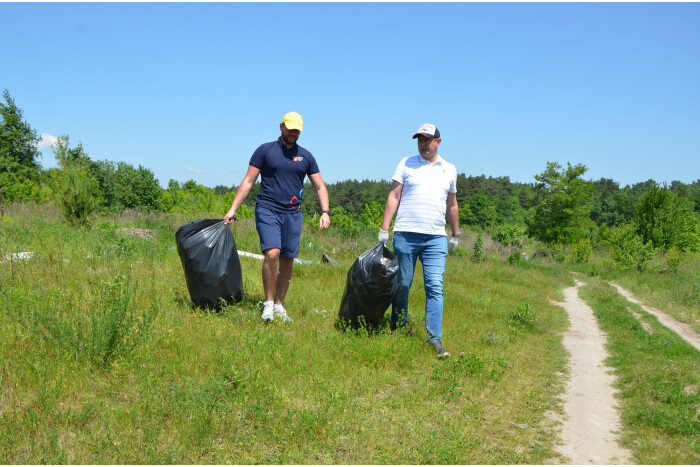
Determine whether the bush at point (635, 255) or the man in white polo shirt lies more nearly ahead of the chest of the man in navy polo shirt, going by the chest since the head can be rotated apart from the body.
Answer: the man in white polo shirt

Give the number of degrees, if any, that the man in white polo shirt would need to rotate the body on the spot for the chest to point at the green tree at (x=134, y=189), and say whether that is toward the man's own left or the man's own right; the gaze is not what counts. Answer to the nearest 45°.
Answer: approximately 135° to the man's own right

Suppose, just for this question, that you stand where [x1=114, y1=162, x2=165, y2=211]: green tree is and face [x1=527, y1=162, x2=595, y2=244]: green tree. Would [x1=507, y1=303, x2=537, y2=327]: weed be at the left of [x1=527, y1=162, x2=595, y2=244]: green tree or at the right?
right

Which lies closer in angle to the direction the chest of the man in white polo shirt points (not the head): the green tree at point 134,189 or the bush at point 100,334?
the bush

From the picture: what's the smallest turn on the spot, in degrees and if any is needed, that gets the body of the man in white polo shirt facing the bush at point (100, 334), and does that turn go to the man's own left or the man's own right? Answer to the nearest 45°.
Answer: approximately 45° to the man's own right

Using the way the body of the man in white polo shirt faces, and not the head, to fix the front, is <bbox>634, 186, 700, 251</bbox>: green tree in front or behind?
behind

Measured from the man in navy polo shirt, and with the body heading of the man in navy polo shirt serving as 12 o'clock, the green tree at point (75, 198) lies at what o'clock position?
The green tree is roughly at 5 o'clock from the man in navy polo shirt.

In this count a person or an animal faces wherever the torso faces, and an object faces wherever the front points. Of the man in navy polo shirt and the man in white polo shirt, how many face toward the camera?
2

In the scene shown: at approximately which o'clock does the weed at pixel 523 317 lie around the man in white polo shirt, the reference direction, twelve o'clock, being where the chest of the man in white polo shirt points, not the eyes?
The weed is roughly at 7 o'clock from the man in white polo shirt.

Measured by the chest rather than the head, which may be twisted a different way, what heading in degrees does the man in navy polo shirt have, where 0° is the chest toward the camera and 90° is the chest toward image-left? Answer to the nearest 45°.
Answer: approximately 0°
